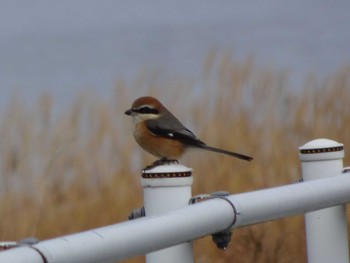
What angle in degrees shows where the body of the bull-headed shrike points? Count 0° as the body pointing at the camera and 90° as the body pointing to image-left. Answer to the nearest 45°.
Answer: approximately 90°
